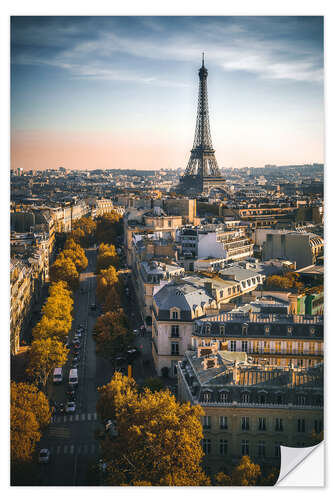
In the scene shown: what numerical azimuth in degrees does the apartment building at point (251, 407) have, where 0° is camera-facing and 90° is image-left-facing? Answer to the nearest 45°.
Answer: approximately 0°

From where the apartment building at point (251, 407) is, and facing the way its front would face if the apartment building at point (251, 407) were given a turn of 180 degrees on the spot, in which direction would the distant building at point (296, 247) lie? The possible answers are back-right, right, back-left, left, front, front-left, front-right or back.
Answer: front

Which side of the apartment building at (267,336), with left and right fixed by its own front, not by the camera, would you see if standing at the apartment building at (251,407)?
front

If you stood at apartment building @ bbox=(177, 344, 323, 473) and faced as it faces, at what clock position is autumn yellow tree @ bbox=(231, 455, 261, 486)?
The autumn yellow tree is roughly at 12 o'clock from the apartment building.
